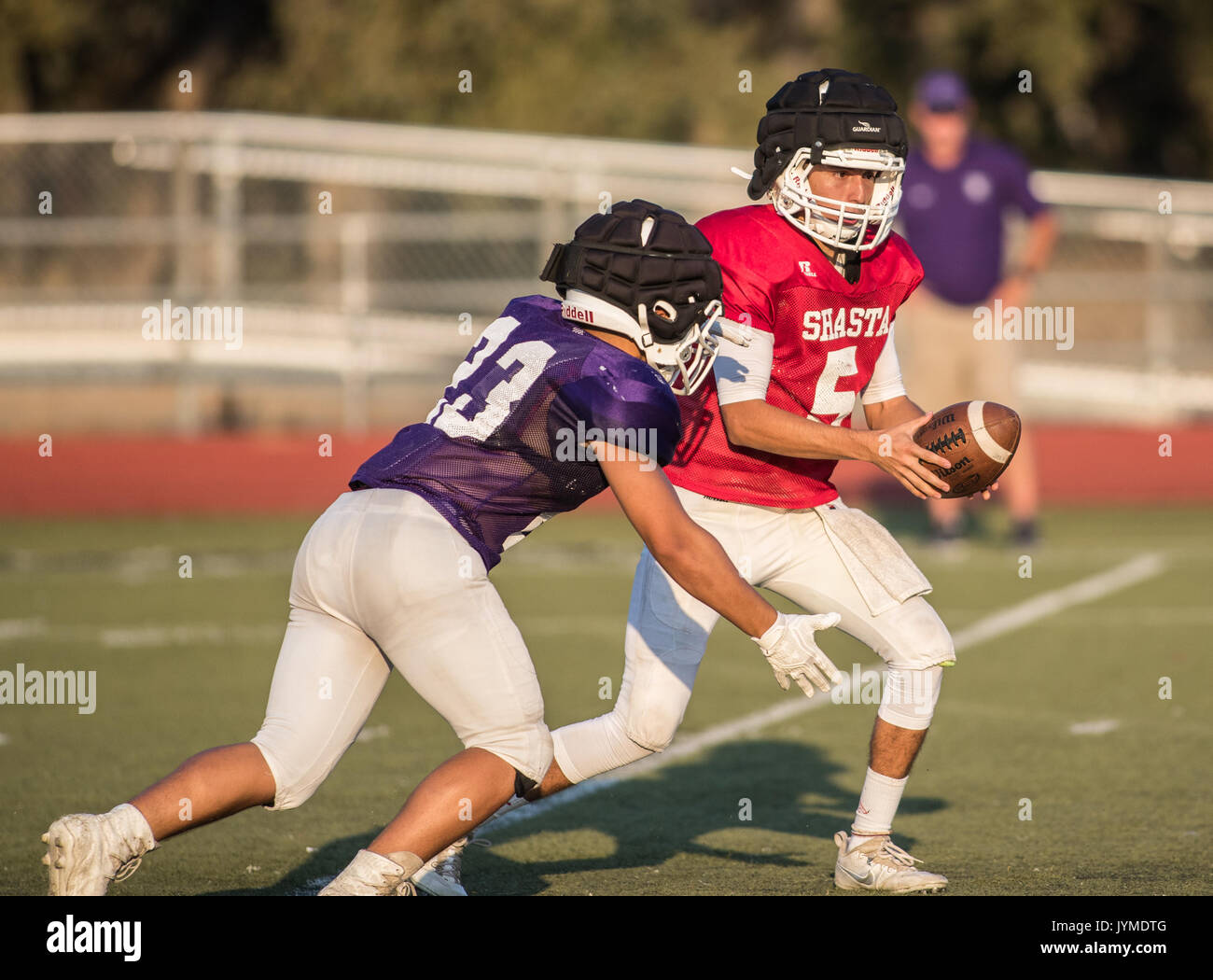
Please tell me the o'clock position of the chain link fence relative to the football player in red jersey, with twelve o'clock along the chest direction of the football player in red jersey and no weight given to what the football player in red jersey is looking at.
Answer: The chain link fence is roughly at 7 o'clock from the football player in red jersey.

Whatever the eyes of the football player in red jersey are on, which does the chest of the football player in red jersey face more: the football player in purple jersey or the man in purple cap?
the football player in purple jersey

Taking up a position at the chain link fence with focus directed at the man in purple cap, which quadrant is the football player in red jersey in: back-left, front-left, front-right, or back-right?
front-right

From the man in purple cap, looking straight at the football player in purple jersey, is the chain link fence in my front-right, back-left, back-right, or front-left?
back-right

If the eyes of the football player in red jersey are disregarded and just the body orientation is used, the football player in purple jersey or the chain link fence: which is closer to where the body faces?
the football player in purple jersey

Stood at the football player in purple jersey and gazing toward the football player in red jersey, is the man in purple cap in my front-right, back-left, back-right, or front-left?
front-left

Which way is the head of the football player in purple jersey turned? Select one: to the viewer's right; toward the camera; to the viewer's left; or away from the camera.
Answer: to the viewer's right

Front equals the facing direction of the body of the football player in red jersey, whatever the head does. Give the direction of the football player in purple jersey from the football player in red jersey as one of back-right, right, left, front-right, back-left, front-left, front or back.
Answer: right

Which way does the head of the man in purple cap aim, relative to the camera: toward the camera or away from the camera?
toward the camera

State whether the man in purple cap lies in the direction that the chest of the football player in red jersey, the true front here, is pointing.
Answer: no
